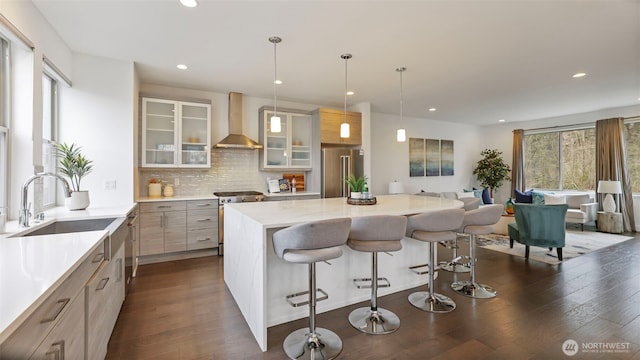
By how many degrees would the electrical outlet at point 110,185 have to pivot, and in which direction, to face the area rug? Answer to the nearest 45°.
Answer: approximately 45° to its left

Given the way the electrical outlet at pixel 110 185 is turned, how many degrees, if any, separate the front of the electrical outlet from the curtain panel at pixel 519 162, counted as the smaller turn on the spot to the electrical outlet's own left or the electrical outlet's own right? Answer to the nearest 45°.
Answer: approximately 90° to the electrical outlet's own left

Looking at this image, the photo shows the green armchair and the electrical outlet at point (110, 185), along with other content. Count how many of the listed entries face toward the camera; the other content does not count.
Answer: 1

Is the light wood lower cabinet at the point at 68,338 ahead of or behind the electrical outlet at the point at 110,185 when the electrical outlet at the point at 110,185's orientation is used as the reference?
ahead

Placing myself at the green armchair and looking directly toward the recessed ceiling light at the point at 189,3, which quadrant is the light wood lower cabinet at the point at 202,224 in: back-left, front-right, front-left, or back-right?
front-right

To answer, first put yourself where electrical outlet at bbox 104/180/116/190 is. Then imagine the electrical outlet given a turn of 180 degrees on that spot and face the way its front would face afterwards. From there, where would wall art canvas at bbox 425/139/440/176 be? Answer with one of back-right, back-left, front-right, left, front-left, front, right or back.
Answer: right

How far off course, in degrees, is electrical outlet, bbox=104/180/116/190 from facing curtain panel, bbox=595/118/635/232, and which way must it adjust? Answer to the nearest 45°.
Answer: approximately 90° to its left
